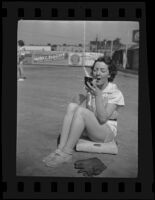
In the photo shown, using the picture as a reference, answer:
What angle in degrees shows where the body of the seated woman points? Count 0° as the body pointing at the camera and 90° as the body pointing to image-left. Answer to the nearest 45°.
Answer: approximately 45°

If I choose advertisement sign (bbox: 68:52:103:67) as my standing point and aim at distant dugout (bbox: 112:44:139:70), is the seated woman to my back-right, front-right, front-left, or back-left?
front-right

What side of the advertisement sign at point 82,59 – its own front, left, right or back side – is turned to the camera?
front

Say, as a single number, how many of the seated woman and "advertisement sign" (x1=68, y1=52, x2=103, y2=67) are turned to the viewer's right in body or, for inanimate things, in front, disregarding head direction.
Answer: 0
